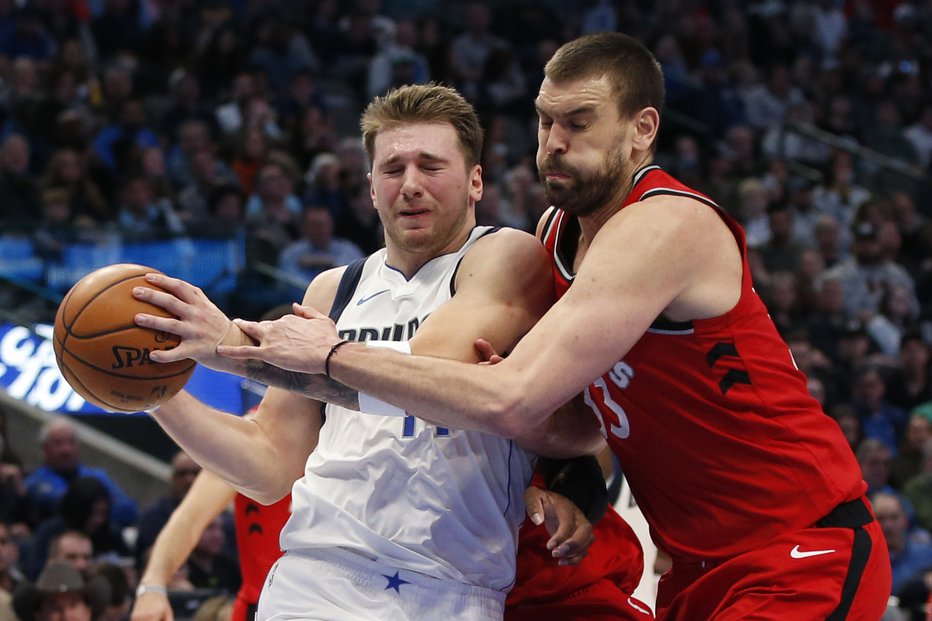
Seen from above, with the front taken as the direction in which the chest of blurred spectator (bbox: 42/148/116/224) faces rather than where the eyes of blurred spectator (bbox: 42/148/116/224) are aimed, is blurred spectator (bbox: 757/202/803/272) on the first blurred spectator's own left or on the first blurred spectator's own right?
on the first blurred spectator's own left

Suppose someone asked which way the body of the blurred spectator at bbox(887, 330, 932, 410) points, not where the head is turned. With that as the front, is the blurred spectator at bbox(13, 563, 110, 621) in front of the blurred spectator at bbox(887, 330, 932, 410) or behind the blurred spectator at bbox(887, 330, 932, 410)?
in front

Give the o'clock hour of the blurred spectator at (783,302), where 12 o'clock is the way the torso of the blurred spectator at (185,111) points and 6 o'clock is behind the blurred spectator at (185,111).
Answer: the blurred spectator at (783,302) is roughly at 10 o'clock from the blurred spectator at (185,111).

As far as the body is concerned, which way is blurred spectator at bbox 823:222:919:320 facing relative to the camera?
toward the camera

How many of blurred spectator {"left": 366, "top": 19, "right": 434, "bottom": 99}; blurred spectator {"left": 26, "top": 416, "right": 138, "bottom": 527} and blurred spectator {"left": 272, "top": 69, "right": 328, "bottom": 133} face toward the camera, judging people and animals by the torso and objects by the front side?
3

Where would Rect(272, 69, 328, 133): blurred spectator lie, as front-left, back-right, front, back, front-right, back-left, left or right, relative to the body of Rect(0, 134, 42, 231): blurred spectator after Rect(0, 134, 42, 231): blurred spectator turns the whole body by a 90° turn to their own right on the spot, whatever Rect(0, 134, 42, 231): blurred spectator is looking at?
back-right

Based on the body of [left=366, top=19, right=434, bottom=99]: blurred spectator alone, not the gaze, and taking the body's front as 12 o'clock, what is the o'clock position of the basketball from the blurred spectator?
The basketball is roughly at 12 o'clock from the blurred spectator.

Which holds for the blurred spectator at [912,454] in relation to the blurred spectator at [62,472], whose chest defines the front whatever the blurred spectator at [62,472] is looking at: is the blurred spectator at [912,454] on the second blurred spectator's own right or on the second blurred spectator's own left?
on the second blurred spectator's own left

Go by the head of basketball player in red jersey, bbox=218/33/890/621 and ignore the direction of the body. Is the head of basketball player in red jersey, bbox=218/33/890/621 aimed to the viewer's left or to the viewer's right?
to the viewer's left

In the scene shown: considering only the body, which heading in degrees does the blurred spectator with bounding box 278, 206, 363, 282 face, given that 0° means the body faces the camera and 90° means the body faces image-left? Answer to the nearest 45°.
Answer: approximately 0°

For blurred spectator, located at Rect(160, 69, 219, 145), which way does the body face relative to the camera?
toward the camera

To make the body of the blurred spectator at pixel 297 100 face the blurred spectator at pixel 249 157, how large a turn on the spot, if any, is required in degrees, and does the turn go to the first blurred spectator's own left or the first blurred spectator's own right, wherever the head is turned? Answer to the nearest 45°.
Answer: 0° — they already face them

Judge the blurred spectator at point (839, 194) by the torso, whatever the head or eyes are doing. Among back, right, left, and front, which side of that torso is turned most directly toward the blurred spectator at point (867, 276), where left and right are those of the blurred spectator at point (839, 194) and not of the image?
front

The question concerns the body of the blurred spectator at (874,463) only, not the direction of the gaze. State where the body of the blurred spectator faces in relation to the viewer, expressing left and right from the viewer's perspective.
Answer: facing the viewer

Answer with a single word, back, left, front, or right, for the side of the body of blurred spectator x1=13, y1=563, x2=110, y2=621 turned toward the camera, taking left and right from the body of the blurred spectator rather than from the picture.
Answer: front

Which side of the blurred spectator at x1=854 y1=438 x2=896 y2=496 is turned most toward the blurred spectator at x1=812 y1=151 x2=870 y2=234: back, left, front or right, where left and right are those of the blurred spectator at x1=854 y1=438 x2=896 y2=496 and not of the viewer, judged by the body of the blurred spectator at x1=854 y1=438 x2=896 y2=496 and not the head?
back
